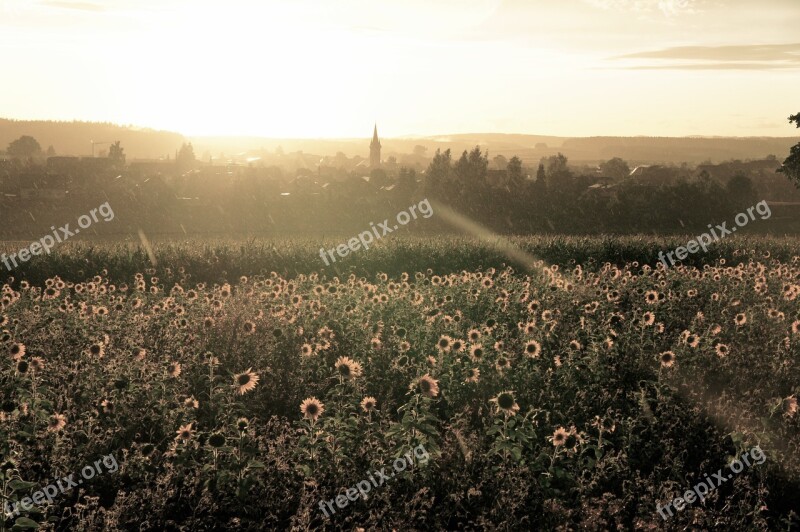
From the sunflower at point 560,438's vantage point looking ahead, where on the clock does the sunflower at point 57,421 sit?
the sunflower at point 57,421 is roughly at 3 o'clock from the sunflower at point 560,438.

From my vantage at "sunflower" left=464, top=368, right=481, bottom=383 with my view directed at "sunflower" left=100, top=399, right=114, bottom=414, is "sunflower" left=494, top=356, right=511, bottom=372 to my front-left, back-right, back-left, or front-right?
back-right

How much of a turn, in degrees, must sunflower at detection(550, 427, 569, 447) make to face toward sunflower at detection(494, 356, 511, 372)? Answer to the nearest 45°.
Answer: approximately 180°

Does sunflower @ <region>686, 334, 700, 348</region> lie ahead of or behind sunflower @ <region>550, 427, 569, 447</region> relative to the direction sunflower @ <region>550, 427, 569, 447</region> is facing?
behind

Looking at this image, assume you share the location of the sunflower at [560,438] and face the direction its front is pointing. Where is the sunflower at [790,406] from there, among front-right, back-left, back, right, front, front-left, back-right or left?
back-left

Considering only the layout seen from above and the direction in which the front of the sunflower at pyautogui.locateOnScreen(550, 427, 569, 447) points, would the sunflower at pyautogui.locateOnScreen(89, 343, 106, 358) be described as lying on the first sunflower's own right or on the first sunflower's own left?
on the first sunflower's own right

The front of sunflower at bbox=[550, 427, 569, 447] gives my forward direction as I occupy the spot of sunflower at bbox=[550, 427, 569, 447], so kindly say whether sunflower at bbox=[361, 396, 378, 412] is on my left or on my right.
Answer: on my right

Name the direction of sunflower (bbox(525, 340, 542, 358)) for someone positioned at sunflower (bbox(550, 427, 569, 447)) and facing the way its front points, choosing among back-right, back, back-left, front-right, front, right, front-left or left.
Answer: back

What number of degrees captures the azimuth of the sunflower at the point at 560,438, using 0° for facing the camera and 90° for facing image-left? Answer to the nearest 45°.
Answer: approximately 0°

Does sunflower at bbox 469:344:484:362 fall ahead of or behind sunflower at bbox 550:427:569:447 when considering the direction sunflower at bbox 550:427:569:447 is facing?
behind

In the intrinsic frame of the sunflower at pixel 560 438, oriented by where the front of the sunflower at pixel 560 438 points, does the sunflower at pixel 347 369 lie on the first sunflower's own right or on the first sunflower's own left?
on the first sunflower's own right

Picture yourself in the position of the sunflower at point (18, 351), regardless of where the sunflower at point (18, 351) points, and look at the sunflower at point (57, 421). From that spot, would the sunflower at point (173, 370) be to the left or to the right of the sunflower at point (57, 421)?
left

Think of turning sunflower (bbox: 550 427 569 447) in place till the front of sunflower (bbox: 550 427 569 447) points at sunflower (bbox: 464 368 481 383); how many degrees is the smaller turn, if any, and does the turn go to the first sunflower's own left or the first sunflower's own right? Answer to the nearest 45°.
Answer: approximately 135° to the first sunflower's own right

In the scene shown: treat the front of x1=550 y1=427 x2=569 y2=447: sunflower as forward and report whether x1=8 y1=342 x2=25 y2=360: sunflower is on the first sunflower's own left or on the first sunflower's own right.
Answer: on the first sunflower's own right
